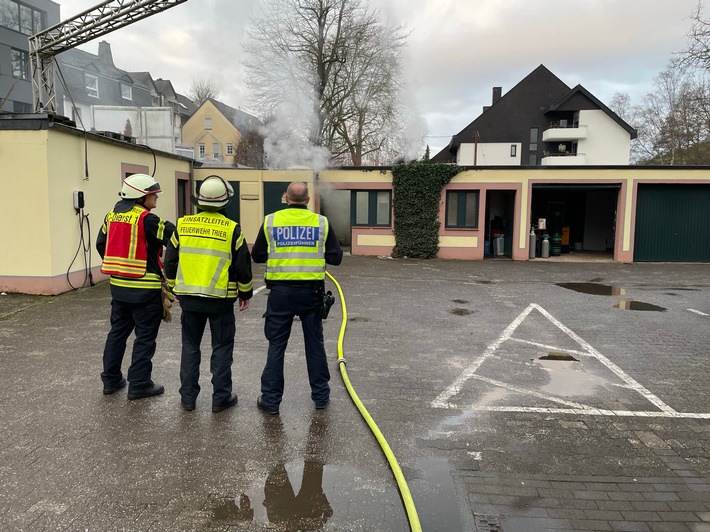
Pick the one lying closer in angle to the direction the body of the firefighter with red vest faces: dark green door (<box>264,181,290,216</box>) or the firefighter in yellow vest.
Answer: the dark green door

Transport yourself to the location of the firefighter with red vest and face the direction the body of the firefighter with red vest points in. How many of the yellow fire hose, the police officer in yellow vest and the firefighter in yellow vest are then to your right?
3

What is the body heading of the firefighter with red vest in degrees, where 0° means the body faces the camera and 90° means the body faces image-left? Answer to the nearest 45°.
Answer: approximately 225°

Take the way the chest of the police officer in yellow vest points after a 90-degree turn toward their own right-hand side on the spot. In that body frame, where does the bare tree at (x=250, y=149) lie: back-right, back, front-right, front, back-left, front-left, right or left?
left

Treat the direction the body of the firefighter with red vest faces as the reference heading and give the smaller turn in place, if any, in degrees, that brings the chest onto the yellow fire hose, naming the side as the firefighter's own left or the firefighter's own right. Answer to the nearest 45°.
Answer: approximately 90° to the firefighter's own right

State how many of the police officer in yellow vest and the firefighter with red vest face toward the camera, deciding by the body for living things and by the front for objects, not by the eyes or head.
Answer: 0

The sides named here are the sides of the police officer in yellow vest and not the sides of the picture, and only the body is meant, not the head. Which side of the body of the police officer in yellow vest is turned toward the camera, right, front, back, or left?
back

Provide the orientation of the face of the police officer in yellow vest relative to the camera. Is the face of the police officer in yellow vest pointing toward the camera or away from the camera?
away from the camera

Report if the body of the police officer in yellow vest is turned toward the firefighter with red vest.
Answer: no

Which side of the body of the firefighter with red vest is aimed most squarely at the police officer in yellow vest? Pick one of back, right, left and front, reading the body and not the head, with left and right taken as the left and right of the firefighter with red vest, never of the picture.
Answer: right

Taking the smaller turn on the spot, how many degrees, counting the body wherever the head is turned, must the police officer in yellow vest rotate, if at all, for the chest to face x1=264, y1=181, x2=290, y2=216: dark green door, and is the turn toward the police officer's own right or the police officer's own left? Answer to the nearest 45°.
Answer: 0° — they already face it

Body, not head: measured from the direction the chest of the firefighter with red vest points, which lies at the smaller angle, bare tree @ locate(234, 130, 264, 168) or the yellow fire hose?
the bare tree
